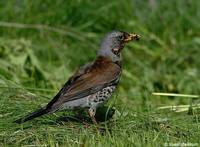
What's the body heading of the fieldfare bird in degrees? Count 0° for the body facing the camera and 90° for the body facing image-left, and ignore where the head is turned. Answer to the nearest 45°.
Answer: approximately 270°
